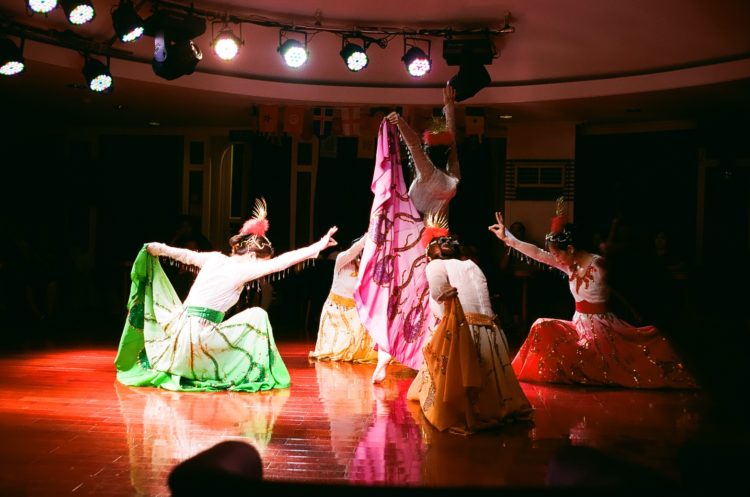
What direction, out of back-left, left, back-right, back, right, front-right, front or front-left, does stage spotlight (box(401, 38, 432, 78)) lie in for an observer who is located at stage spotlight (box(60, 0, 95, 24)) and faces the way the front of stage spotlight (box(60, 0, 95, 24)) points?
front-left

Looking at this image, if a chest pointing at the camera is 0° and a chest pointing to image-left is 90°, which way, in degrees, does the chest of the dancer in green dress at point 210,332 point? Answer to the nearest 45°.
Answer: approximately 225°

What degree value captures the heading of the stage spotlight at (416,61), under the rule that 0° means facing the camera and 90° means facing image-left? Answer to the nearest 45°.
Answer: approximately 0°

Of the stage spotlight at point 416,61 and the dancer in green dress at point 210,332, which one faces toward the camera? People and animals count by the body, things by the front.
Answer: the stage spotlight

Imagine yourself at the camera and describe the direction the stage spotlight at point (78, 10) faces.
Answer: facing the viewer and to the right of the viewer

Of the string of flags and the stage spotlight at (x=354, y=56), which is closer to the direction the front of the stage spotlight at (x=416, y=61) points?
the stage spotlight

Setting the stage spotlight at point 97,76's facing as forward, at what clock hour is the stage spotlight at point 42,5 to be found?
the stage spotlight at point 42,5 is roughly at 2 o'clock from the stage spotlight at point 97,76.

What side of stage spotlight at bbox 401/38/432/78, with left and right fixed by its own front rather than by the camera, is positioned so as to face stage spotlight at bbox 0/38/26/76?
right

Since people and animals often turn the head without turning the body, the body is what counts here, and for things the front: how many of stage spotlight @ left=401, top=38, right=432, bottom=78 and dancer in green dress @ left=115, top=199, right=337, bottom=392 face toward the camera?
1

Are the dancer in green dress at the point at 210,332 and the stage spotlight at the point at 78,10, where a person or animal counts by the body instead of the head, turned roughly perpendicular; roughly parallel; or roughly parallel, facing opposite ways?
roughly perpendicular
